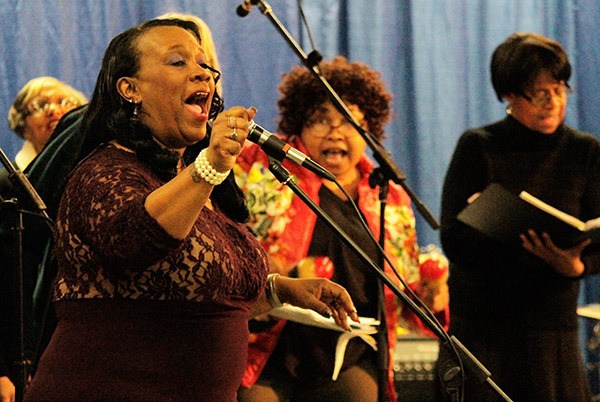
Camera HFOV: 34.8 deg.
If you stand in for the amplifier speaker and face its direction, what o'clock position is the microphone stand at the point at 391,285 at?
The microphone stand is roughly at 12 o'clock from the amplifier speaker.

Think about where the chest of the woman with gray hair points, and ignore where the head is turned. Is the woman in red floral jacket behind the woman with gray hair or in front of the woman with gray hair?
in front

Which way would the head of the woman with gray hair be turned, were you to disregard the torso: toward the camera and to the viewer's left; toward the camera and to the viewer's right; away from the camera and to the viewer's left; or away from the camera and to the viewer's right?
toward the camera and to the viewer's right

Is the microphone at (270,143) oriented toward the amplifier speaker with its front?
no

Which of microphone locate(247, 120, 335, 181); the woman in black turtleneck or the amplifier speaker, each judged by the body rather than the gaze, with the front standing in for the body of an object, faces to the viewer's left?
the microphone

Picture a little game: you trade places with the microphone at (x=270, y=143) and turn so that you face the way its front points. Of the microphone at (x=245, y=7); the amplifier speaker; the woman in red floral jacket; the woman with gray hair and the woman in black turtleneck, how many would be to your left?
0

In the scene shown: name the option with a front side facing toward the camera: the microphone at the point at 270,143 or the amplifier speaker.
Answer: the amplifier speaker

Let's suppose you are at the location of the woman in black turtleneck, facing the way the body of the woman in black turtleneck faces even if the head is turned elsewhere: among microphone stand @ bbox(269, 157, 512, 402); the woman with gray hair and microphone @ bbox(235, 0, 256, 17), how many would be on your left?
0

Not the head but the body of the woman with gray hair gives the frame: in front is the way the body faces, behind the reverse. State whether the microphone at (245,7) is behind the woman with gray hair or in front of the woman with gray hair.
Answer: in front

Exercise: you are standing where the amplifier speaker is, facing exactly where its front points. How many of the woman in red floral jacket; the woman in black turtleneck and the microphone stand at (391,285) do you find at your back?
0

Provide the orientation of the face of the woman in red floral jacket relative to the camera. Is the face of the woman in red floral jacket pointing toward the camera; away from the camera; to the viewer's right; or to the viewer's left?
toward the camera

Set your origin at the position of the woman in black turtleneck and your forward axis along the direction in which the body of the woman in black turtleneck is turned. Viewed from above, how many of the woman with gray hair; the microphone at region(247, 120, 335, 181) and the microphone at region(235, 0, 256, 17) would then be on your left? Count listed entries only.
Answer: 0

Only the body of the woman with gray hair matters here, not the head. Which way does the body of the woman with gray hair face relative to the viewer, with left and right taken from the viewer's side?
facing the viewer and to the right of the viewer

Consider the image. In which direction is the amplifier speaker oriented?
toward the camera

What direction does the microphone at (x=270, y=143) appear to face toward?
to the viewer's left

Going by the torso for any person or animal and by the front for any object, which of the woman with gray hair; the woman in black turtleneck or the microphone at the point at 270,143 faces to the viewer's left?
the microphone

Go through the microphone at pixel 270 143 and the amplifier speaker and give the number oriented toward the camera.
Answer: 1

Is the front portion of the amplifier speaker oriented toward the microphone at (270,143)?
yes

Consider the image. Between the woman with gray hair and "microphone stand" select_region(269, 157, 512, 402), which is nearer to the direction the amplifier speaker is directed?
the microphone stand
